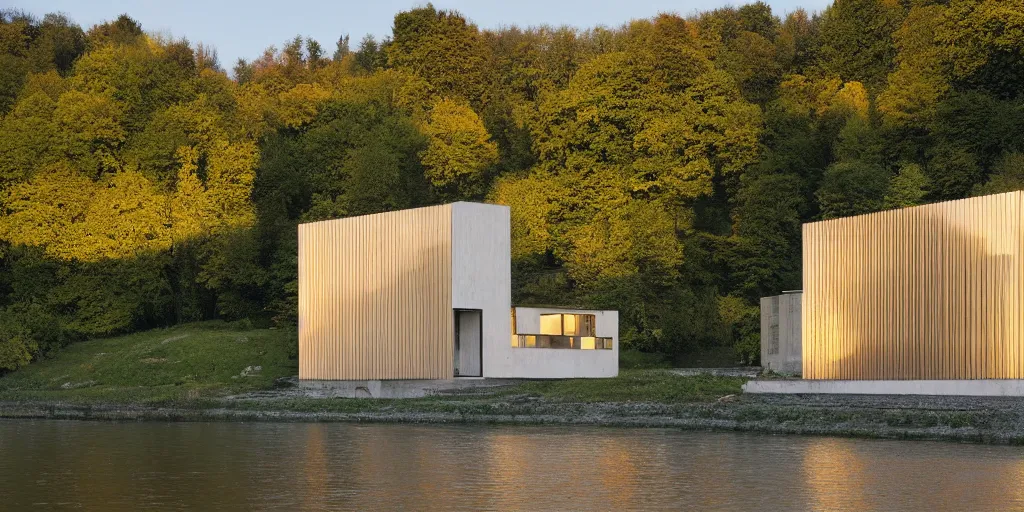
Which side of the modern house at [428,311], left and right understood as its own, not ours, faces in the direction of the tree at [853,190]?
left

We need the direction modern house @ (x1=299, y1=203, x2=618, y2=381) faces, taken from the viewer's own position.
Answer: facing the viewer and to the right of the viewer

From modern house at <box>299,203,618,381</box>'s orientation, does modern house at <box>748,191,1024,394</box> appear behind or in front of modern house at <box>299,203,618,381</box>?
in front

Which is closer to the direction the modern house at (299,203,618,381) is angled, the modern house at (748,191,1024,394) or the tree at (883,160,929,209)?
the modern house

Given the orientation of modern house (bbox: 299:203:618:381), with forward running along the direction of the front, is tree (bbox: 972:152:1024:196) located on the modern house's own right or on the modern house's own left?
on the modern house's own left

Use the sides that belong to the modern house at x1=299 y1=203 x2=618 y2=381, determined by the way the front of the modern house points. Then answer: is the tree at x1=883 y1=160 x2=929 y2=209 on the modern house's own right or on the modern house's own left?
on the modern house's own left
